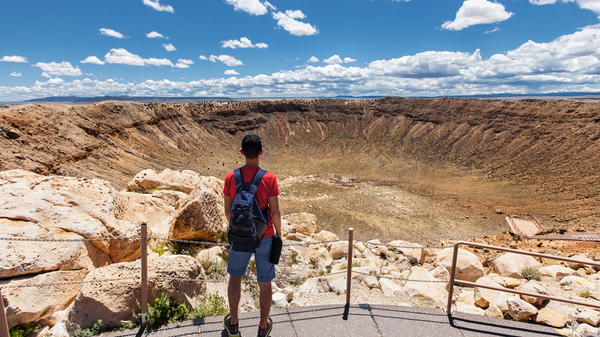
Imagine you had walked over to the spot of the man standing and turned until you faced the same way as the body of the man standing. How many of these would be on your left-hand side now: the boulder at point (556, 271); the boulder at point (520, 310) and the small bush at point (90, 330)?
1

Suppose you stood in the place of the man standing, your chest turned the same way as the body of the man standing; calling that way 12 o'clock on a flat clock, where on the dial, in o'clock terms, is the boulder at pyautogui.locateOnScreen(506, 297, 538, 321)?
The boulder is roughly at 3 o'clock from the man standing.

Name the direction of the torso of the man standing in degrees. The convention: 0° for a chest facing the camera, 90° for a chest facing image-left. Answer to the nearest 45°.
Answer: approximately 180°

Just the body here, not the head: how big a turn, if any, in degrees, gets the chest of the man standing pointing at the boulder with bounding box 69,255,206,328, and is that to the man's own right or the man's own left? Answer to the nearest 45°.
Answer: approximately 45° to the man's own left

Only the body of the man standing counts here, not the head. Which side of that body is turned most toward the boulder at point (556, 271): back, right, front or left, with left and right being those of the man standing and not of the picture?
right

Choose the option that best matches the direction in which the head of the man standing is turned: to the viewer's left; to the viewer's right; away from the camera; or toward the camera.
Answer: away from the camera
